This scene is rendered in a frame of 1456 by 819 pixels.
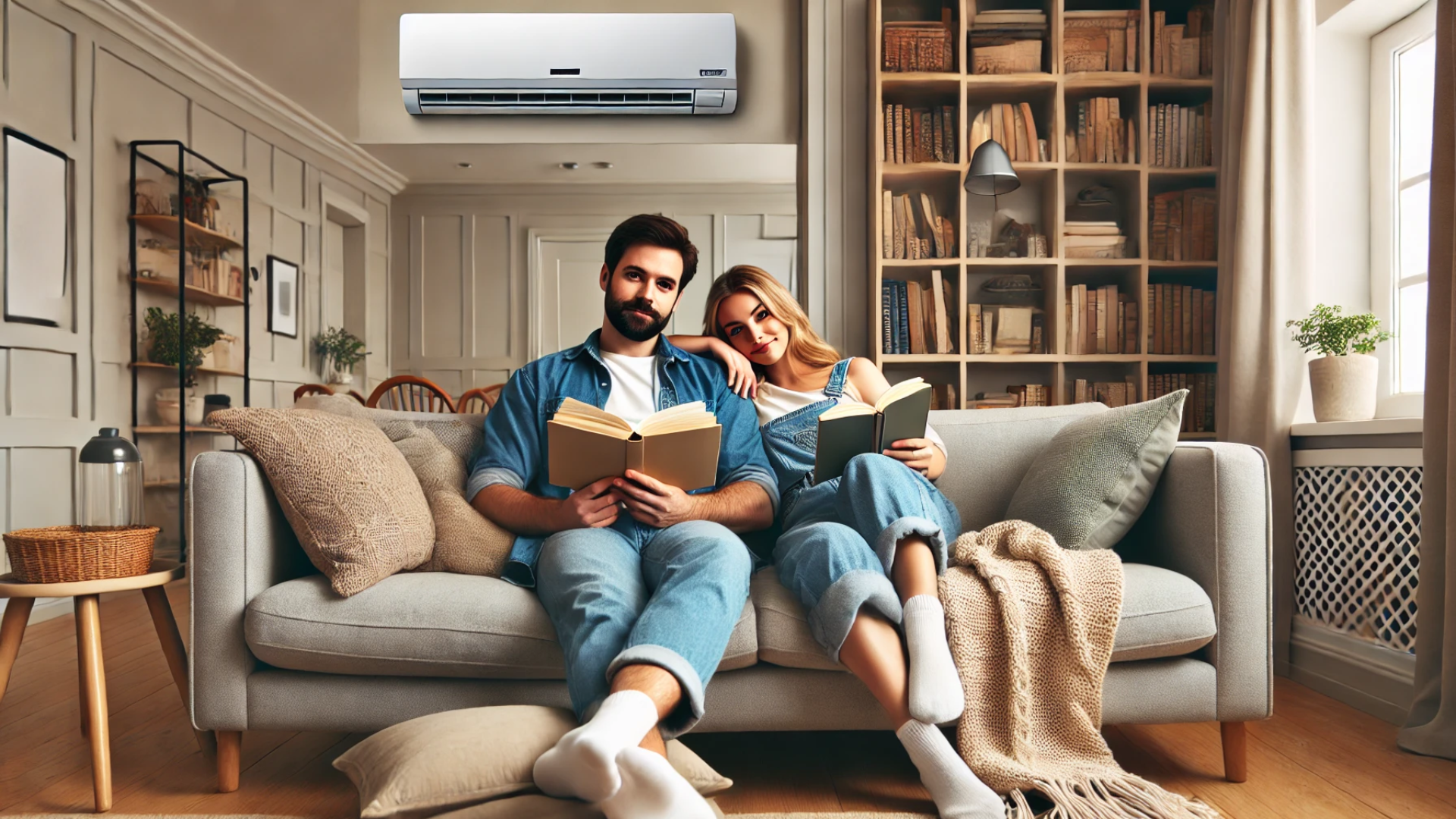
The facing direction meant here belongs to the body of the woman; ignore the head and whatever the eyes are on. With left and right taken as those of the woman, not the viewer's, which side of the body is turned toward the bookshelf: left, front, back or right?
back

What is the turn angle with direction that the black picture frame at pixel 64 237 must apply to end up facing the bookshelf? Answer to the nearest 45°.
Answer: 0° — it already faces it

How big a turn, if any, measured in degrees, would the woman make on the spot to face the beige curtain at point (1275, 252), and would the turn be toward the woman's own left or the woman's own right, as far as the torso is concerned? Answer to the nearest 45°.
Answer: approximately 135° to the woman's own left

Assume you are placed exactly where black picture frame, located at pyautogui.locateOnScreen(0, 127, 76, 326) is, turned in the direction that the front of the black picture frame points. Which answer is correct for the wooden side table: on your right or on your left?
on your right

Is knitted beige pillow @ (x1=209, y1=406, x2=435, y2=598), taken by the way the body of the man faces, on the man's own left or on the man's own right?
on the man's own right

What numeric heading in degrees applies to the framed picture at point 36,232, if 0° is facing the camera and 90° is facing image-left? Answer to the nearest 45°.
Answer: approximately 315°

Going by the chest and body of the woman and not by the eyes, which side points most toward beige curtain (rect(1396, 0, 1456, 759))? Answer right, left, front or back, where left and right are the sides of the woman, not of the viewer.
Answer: left

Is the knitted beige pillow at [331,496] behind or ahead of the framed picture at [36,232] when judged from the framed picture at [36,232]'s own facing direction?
ahead

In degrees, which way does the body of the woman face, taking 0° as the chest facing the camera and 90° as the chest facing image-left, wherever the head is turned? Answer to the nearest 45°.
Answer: approximately 0°

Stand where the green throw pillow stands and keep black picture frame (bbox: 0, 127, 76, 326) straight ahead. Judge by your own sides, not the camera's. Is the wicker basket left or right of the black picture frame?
left

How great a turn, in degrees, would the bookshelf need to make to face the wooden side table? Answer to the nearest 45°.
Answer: approximately 45° to its right
